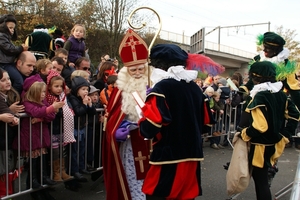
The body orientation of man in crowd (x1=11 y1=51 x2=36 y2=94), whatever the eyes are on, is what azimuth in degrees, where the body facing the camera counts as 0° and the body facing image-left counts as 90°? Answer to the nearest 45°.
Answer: approximately 315°

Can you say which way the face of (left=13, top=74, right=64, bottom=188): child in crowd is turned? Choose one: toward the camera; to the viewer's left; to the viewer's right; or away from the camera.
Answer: to the viewer's right

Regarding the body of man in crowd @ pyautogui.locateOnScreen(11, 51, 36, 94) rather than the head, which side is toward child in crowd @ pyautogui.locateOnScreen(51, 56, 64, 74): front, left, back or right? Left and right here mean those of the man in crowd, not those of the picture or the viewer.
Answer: left

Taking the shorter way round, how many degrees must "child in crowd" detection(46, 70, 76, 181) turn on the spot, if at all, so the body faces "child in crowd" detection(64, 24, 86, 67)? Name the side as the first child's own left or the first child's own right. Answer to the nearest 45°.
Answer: approximately 135° to the first child's own left

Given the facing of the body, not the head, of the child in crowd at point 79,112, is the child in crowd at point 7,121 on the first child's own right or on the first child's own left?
on the first child's own right

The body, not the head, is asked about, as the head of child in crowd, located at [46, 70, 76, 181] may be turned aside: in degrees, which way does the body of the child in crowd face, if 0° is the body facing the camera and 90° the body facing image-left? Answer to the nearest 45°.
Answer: approximately 315°

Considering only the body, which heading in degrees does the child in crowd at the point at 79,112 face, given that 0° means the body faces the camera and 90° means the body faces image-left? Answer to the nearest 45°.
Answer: approximately 315°
